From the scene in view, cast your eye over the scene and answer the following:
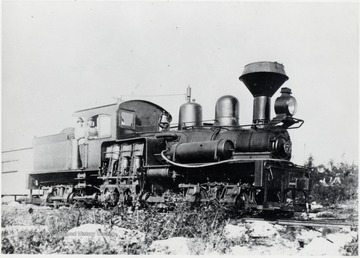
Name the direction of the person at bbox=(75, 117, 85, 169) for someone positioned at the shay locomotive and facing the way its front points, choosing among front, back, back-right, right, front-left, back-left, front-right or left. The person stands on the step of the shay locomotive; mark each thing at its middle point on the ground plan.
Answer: back

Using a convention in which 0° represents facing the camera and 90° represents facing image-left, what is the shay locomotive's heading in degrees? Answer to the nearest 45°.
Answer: approximately 315°
